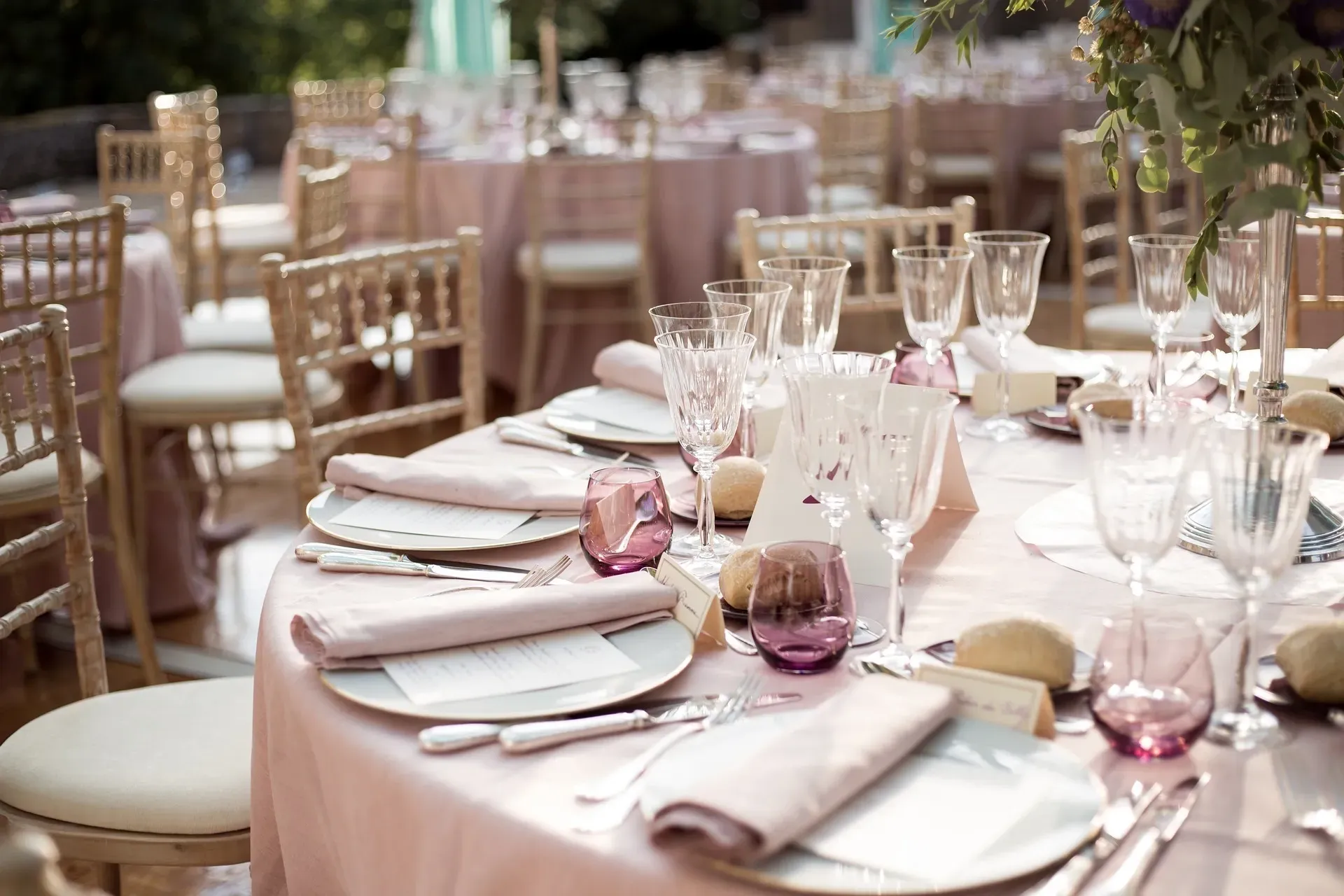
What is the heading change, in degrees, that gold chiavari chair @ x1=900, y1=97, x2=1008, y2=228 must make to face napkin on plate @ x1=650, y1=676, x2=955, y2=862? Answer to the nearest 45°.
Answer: approximately 180°

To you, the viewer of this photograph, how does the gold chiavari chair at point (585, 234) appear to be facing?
facing away from the viewer

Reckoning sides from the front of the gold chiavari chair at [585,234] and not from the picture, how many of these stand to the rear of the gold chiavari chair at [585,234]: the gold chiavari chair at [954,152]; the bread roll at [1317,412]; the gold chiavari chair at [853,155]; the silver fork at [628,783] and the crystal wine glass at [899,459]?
3

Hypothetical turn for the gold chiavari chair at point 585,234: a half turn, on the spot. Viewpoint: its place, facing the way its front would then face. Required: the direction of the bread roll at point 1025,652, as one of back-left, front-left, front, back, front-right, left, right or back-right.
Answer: front

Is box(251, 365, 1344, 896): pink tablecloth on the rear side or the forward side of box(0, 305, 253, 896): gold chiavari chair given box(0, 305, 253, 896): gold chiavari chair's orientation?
on the forward side

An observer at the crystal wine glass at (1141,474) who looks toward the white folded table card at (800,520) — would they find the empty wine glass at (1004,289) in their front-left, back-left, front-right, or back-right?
front-right

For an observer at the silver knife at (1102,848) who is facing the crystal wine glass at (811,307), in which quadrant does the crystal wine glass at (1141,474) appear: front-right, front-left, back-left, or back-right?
front-right

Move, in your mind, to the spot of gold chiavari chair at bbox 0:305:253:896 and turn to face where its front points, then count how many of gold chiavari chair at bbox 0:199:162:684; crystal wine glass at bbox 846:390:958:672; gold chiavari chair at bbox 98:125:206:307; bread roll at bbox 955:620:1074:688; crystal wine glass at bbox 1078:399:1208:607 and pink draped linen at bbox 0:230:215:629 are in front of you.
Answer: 3

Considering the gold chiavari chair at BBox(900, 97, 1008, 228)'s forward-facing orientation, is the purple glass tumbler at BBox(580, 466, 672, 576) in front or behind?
behind

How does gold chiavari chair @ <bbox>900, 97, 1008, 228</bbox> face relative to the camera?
away from the camera

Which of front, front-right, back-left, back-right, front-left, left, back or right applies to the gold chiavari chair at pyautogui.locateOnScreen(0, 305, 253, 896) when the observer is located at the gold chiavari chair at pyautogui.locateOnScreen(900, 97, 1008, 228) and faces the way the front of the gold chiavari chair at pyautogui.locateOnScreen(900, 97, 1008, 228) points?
back

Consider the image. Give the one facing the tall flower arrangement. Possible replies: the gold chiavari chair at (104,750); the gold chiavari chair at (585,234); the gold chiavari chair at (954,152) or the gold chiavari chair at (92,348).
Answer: the gold chiavari chair at (104,750)
